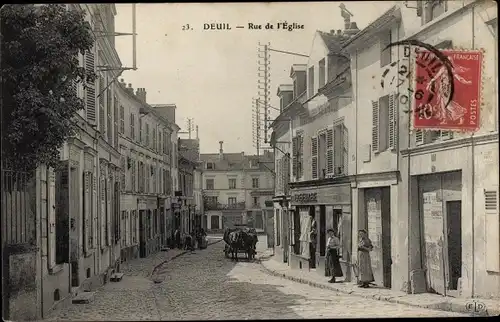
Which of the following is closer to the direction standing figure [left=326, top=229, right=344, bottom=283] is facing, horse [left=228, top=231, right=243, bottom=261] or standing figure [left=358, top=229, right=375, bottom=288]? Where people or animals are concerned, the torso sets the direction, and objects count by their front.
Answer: the standing figure

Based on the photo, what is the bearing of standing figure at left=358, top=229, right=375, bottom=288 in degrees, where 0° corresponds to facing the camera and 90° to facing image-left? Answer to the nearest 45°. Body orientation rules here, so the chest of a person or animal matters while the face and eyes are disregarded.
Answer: approximately 45°

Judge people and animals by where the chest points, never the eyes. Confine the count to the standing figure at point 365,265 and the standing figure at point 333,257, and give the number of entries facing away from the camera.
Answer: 0

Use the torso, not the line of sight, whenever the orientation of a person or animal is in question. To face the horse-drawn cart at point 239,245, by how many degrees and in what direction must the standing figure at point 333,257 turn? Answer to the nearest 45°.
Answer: approximately 135° to its right

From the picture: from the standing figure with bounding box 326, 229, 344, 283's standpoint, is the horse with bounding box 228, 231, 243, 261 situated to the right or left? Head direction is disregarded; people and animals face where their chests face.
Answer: on its right

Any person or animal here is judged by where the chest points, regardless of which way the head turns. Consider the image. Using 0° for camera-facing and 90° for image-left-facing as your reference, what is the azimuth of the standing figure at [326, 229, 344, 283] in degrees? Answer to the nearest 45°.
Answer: approximately 45°
